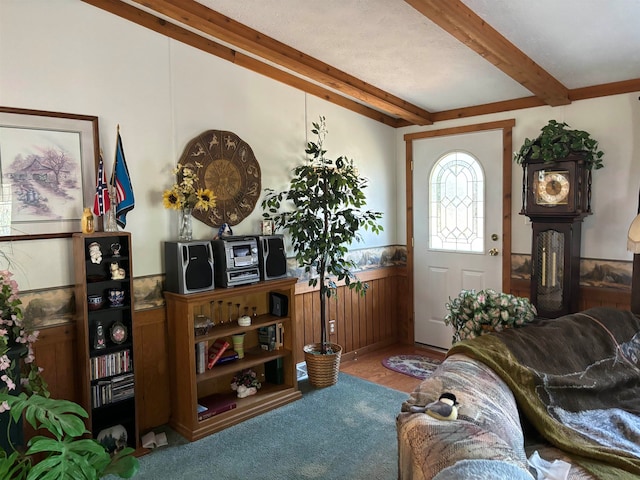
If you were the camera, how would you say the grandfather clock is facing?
facing the viewer and to the left of the viewer

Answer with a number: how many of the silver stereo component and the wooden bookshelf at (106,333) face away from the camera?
0

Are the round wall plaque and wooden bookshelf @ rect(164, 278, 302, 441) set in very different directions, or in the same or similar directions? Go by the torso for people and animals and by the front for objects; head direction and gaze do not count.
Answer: same or similar directions

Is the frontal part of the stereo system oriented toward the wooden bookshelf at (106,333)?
no

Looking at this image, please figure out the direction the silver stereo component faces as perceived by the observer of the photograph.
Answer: facing the viewer and to the right of the viewer

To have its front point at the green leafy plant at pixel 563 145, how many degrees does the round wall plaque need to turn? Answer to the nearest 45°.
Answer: approximately 45° to its left

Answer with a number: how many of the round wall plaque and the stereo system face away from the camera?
0

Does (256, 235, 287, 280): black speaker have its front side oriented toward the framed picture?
no

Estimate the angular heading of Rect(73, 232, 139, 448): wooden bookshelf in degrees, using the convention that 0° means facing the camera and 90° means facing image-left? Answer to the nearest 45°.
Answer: approximately 315°

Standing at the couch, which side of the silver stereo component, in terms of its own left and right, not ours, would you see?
front

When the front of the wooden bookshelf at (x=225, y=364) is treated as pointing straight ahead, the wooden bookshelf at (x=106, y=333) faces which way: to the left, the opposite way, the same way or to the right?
the same way

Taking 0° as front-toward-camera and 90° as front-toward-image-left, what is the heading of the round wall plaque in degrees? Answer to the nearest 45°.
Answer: approximately 315°

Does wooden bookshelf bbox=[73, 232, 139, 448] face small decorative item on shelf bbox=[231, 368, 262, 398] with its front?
no

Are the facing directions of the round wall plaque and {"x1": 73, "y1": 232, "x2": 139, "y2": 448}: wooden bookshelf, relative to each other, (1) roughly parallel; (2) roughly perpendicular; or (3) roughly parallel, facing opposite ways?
roughly parallel
